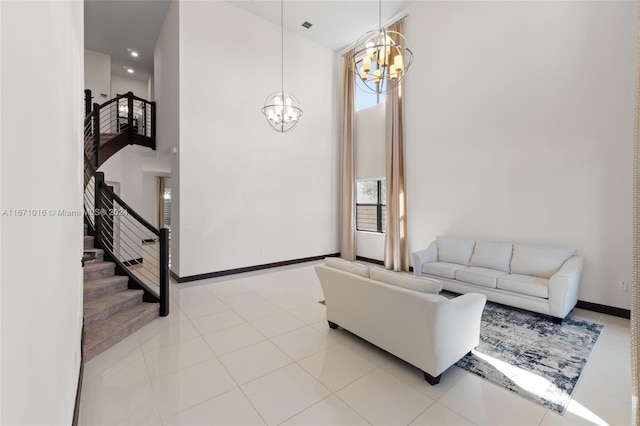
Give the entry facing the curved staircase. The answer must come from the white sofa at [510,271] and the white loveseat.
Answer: the white sofa

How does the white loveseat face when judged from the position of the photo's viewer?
facing away from the viewer and to the right of the viewer

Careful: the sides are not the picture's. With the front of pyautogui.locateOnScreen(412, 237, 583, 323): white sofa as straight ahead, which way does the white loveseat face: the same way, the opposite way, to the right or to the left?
the opposite way

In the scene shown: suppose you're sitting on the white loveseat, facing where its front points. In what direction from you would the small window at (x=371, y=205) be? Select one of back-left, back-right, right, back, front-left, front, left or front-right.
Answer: front-left

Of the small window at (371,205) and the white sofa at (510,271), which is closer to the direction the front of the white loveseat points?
the white sofa

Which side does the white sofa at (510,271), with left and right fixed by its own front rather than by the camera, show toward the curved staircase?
front

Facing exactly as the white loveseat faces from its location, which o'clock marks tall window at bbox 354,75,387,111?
The tall window is roughly at 10 o'clock from the white loveseat.

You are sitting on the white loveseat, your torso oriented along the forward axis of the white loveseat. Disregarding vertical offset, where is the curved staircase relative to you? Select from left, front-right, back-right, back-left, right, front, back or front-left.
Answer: back-left

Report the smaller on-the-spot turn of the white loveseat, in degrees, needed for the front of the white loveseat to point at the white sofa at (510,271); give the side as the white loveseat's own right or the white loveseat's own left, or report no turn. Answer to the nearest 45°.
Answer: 0° — it already faces it

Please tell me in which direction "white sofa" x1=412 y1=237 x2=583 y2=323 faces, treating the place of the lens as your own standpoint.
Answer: facing the viewer and to the left of the viewer

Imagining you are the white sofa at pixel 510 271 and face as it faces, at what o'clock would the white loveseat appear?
The white loveseat is roughly at 11 o'clock from the white sofa.

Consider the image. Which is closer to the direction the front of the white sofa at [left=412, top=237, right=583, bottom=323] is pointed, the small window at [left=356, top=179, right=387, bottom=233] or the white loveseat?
the white loveseat

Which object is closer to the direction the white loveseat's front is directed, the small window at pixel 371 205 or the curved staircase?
the small window
